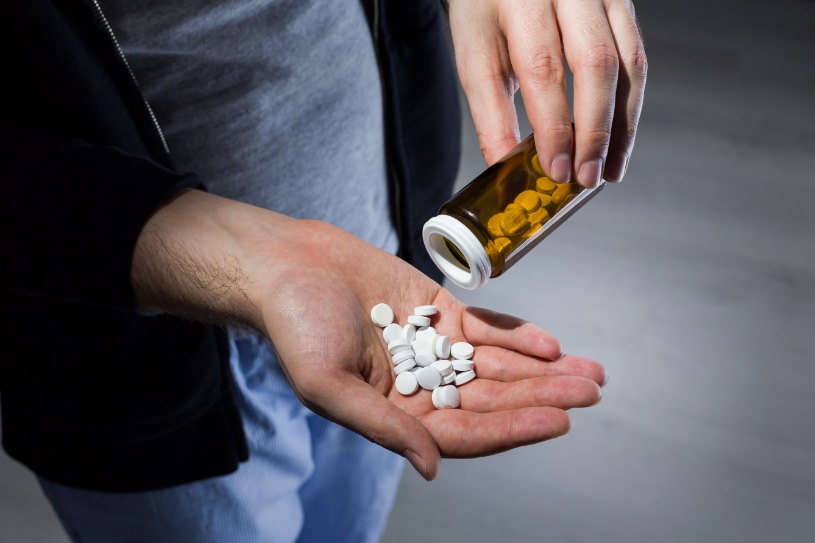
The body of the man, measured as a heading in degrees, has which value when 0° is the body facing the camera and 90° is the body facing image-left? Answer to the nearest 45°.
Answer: approximately 315°
